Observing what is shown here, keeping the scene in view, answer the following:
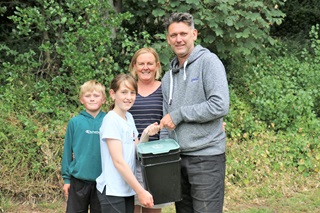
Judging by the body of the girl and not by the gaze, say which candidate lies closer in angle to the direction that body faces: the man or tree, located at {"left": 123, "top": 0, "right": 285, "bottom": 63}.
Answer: the man

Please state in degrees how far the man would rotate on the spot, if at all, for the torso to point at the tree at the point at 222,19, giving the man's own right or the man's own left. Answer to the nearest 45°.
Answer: approximately 135° to the man's own right

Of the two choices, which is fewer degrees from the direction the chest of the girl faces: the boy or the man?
the man

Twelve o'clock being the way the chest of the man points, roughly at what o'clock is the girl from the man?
The girl is roughly at 1 o'clock from the man.

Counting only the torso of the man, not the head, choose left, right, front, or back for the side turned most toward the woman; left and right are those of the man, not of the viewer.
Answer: right

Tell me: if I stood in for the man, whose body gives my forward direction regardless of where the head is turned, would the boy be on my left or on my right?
on my right

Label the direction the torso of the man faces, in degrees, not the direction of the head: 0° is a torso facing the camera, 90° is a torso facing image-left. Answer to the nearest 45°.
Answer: approximately 45°

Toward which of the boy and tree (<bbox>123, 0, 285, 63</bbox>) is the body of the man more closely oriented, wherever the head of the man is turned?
the boy
